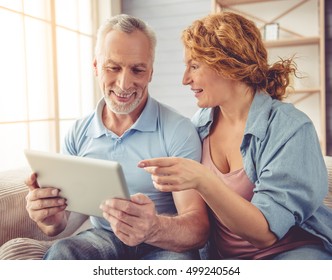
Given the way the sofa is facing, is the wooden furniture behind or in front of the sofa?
behind

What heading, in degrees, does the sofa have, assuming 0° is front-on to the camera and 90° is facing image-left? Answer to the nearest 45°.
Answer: approximately 0°
